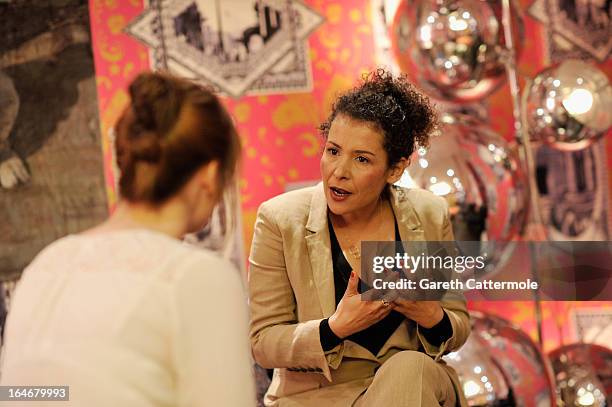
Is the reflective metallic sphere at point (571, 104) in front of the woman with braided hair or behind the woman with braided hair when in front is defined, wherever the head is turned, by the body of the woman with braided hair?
in front

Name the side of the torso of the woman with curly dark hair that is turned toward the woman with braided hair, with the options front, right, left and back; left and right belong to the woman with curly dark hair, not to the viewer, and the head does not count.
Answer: front

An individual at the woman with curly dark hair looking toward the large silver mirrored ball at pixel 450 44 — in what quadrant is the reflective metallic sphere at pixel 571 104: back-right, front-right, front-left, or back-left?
front-right

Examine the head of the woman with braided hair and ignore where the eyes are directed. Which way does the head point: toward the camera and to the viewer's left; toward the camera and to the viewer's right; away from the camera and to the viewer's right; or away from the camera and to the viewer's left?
away from the camera and to the viewer's right

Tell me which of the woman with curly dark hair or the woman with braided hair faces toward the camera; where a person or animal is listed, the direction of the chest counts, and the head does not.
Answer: the woman with curly dark hair

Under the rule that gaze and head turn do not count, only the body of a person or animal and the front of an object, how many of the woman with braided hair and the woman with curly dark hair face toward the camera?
1

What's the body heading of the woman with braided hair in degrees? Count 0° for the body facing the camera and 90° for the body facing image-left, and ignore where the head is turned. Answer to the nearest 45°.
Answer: approximately 225°

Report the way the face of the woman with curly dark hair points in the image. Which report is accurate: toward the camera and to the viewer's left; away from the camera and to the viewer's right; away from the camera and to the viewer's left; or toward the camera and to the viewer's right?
toward the camera and to the viewer's left

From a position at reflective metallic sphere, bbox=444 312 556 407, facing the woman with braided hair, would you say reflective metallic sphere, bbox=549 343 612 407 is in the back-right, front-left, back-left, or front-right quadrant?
back-left

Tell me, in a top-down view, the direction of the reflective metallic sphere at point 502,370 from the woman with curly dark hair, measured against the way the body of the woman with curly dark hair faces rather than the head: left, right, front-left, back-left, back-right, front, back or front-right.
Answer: back-left

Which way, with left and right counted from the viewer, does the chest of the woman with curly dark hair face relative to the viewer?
facing the viewer

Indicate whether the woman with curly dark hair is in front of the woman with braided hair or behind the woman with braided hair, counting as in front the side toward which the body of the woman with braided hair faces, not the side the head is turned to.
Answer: in front

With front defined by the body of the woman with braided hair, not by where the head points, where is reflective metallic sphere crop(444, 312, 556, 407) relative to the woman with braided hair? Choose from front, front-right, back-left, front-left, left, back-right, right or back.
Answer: front

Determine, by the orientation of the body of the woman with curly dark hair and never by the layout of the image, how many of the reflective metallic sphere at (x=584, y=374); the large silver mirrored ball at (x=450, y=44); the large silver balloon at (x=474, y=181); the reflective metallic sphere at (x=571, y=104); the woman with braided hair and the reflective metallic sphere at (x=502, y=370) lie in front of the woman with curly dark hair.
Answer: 1

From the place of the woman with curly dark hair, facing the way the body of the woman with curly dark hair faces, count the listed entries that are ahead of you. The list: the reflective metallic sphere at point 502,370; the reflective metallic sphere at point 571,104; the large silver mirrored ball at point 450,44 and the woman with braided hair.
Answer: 1
